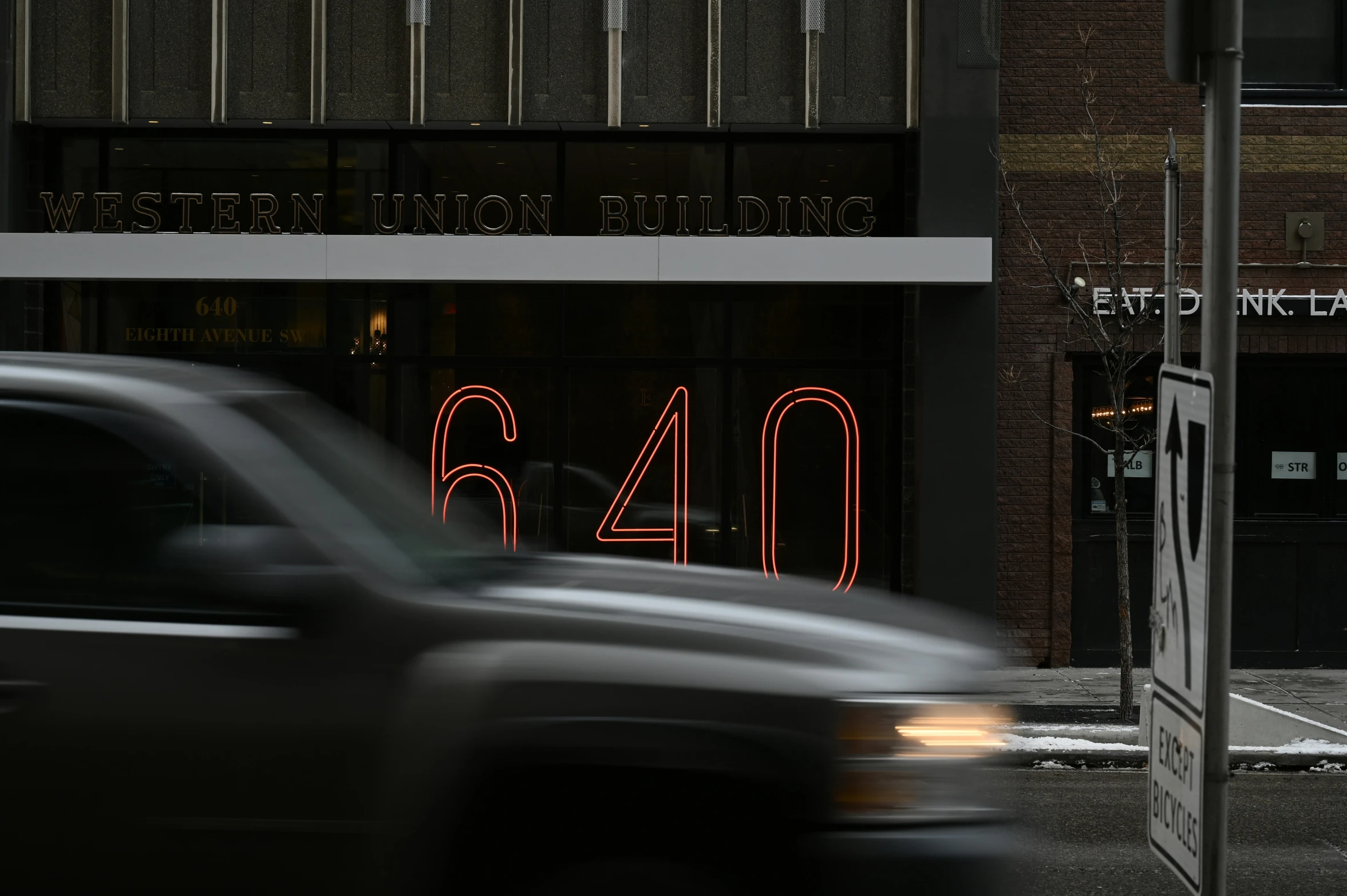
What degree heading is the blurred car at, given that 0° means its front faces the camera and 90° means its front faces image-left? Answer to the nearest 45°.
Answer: approximately 270°

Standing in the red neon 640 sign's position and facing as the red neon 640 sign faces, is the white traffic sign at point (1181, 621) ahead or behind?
ahead

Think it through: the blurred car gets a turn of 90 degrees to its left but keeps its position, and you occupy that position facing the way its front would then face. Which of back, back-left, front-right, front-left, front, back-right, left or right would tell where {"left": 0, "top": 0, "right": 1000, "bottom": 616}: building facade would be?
front

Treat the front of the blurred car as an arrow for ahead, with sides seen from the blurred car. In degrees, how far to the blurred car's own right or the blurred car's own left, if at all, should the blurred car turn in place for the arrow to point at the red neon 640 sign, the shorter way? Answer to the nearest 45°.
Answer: approximately 90° to the blurred car's own left

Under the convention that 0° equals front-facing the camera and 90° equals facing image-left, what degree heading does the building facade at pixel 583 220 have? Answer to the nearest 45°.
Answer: approximately 0°

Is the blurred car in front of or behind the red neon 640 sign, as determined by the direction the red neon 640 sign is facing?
in front

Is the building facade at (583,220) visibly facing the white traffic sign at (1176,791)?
yes
